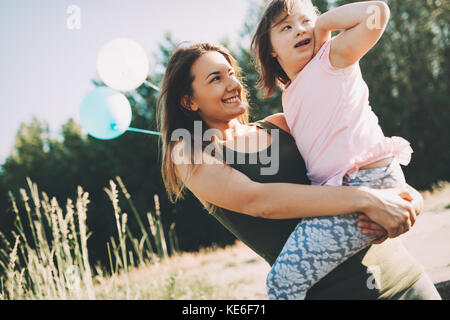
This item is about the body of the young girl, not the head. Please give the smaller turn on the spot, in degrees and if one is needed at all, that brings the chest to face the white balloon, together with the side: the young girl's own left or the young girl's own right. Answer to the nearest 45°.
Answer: approximately 90° to the young girl's own right

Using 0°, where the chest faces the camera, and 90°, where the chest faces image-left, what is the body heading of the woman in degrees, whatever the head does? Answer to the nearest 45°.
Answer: approximately 315°

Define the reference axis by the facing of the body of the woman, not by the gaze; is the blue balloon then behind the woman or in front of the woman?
behind
